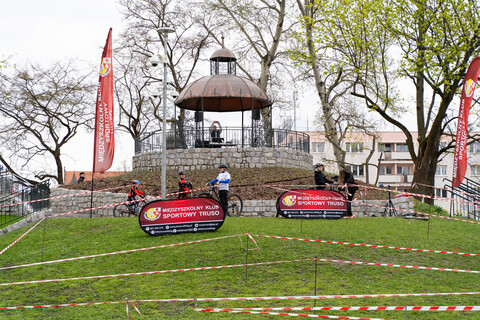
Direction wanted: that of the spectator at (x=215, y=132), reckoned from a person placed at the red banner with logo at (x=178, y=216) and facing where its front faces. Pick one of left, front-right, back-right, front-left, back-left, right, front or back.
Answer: back

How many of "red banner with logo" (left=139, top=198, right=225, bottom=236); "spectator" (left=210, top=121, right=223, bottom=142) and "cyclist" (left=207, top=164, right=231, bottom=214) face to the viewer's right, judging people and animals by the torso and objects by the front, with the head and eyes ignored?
0

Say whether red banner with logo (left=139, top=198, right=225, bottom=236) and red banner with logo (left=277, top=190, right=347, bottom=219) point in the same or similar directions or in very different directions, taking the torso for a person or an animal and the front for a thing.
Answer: same or similar directions

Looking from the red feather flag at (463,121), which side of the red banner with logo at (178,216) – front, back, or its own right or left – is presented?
left

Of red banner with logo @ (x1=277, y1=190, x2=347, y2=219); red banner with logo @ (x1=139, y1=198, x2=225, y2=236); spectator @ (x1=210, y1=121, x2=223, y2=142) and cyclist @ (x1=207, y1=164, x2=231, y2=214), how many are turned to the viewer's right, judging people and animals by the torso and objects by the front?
0

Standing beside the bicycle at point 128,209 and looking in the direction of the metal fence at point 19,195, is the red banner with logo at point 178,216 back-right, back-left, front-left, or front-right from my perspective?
back-left

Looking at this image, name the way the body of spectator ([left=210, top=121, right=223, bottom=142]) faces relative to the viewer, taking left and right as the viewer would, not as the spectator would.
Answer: facing the viewer

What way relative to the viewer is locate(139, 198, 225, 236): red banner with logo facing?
toward the camera

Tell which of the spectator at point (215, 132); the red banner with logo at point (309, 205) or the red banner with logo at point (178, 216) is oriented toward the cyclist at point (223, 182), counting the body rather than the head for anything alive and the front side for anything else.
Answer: the spectator

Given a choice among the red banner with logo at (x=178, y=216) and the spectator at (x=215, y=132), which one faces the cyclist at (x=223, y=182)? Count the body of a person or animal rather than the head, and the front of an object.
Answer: the spectator

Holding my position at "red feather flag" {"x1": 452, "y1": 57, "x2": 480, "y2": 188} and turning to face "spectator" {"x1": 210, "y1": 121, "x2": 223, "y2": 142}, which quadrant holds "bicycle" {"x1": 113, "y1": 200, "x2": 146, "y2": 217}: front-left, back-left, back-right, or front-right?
front-left

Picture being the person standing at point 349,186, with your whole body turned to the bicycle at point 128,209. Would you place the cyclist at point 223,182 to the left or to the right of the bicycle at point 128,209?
left
